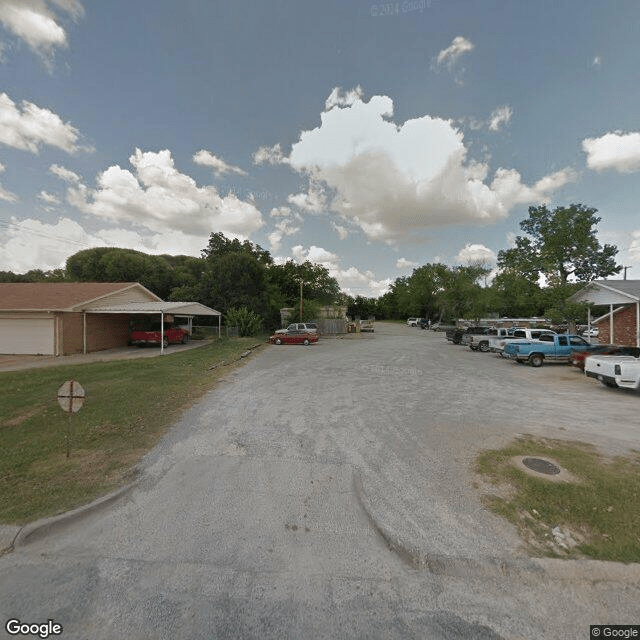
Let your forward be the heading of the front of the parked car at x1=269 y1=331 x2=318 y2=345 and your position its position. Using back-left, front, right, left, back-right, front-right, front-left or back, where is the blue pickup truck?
back-left

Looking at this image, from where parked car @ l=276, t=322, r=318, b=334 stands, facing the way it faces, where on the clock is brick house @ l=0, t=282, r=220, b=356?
The brick house is roughly at 11 o'clock from the parked car.

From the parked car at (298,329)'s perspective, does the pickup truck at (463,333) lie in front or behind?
behind

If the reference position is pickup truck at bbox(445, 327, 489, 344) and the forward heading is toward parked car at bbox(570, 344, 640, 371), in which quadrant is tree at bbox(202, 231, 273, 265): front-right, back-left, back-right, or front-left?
back-right
